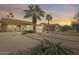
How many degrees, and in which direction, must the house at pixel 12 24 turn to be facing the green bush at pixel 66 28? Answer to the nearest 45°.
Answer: approximately 45° to its left

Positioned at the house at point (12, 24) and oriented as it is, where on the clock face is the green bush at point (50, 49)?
The green bush is roughly at 11 o'clock from the house.

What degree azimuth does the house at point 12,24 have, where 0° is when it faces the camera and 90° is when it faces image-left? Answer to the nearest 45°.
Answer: approximately 315°

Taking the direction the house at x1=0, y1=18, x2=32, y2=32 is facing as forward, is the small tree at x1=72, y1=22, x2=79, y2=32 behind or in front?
in front

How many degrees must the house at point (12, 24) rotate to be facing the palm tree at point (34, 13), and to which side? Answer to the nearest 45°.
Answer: approximately 45° to its left
